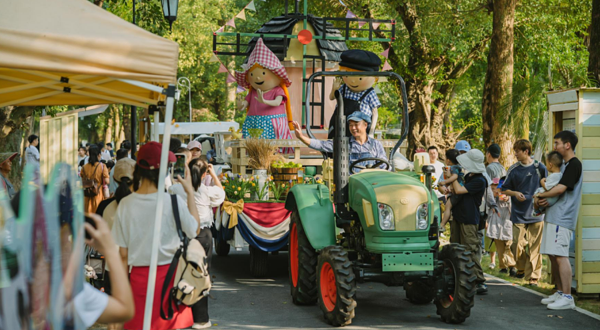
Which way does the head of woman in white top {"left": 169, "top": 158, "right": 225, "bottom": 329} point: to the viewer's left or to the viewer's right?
to the viewer's right

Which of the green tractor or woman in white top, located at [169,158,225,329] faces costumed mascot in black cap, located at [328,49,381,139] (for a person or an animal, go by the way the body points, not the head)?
the woman in white top

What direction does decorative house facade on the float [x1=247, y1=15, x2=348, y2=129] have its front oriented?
toward the camera

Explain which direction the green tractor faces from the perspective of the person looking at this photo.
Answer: facing the viewer and to the right of the viewer

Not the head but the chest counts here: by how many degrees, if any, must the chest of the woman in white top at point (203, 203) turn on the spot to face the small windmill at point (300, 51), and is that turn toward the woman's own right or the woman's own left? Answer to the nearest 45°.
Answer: approximately 45° to the woman's own left

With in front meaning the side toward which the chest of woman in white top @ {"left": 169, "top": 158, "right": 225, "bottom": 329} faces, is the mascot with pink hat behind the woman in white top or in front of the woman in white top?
in front

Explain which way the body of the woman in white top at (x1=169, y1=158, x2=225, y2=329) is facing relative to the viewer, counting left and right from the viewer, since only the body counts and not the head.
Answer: facing away from the viewer and to the right of the viewer

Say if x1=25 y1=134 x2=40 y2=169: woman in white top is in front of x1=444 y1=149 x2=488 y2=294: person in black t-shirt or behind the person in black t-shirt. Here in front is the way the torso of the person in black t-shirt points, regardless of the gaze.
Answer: in front

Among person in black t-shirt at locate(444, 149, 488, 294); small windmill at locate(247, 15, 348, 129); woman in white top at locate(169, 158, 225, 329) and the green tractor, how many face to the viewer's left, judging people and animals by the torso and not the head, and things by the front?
1

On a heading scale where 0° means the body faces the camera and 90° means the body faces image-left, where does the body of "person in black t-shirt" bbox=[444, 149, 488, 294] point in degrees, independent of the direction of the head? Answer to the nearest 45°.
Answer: approximately 90°

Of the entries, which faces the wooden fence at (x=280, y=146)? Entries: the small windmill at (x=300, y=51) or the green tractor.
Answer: the small windmill

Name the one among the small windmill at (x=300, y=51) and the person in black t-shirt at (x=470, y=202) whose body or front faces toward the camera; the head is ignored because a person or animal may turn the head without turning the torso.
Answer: the small windmill

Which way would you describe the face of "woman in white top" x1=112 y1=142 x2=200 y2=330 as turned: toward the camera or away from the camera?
away from the camera

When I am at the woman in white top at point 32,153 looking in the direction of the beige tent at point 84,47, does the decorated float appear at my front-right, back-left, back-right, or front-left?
front-left

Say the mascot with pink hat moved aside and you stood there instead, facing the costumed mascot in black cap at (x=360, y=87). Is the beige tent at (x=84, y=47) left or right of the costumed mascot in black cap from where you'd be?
right
